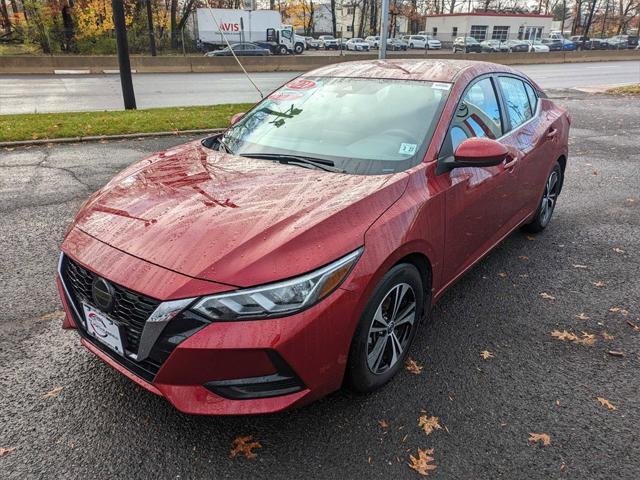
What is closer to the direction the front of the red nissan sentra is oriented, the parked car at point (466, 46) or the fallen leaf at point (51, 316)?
the fallen leaf

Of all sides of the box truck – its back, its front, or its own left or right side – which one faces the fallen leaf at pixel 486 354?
right

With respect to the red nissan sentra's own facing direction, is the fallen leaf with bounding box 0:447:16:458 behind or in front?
in front

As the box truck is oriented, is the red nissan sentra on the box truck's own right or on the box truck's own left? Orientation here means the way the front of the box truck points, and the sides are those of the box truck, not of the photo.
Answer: on the box truck's own right

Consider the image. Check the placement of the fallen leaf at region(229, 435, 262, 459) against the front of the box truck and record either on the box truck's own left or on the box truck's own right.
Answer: on the box truck's own right

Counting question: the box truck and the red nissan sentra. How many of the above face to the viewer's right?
1

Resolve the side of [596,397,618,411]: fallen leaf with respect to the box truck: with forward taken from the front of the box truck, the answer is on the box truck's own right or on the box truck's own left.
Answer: on the box truck's own right

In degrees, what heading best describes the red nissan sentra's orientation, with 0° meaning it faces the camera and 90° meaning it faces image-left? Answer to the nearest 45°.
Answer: approximately 45°

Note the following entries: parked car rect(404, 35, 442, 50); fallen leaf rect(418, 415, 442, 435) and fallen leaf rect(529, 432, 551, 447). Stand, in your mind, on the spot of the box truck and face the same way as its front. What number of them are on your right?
2

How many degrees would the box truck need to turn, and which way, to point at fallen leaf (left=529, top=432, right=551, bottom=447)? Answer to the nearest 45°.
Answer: approximately 90° to its right

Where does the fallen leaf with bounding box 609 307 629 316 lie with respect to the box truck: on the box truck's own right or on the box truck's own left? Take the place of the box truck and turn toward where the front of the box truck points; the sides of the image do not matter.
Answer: on the box truck's own right

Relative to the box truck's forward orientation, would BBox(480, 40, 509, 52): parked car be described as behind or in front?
in front

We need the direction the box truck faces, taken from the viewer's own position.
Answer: facing to the right of the viewer

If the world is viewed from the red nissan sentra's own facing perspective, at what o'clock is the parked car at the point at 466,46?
The parked car is roughly at 5 o'clock from the red nissan sentra.
